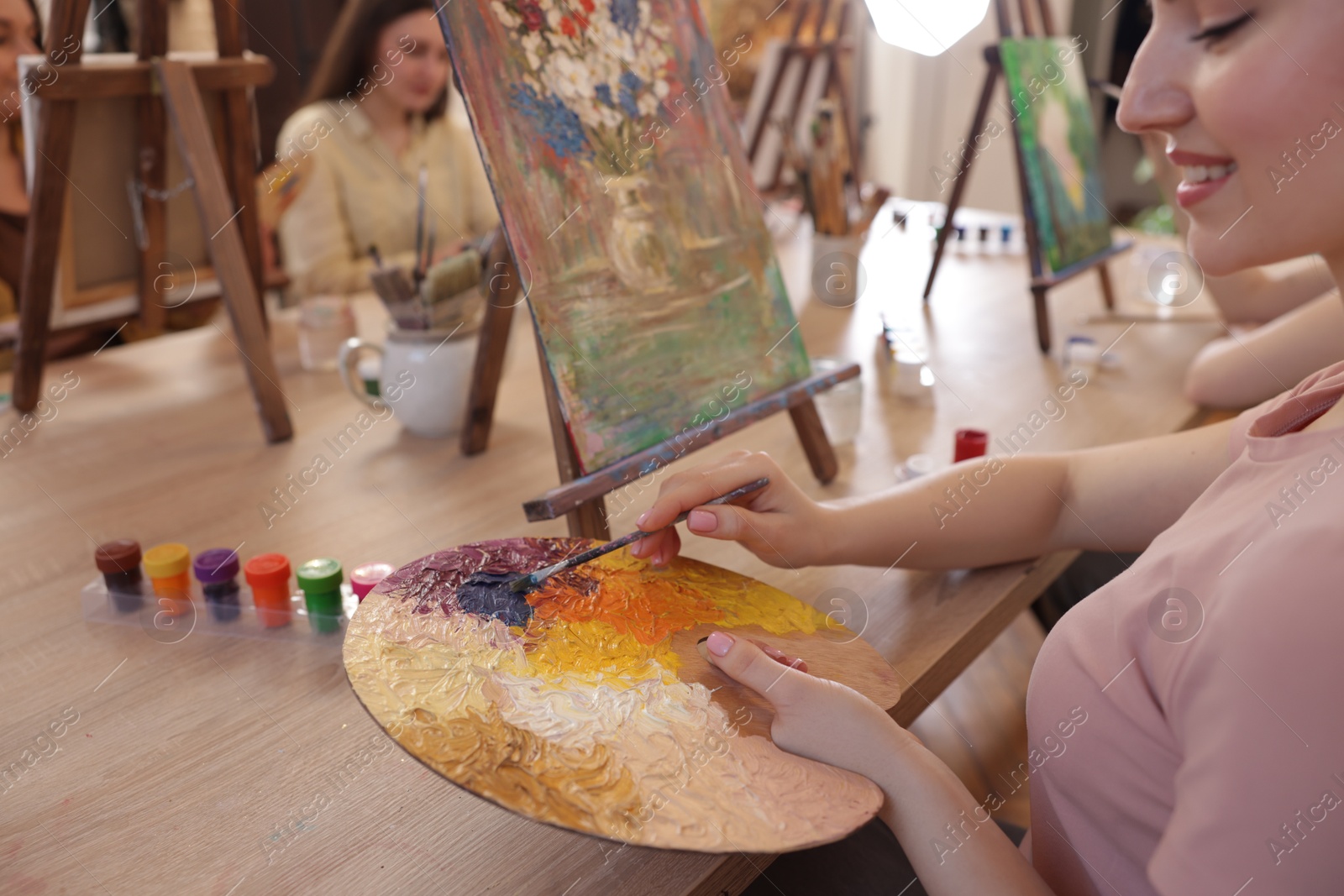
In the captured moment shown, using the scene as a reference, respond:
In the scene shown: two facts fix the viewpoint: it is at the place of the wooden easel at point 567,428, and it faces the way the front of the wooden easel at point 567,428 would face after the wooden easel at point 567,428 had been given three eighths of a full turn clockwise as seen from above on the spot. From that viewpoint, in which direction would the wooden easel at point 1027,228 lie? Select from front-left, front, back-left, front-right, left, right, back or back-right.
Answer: back-right

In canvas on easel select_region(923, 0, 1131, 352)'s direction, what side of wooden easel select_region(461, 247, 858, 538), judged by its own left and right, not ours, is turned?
left

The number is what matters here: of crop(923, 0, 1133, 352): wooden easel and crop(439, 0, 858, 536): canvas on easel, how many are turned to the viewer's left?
0

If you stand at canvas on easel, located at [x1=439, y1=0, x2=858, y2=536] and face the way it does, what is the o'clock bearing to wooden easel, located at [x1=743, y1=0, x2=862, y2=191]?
The wooden easel is roughly at 8 o'clock from the canvas on easel.

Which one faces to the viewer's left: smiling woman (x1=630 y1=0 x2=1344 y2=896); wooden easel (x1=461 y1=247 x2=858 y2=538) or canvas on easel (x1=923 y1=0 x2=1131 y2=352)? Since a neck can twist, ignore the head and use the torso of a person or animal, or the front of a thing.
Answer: the smiling woman

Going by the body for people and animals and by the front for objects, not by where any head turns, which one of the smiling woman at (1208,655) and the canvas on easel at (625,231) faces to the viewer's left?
the smiling woman

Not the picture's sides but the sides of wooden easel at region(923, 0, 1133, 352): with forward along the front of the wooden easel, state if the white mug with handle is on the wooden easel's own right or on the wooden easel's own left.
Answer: on the wooden easel's own right

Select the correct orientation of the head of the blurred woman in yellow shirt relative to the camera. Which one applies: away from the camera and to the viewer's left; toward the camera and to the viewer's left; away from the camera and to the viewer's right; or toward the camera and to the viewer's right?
toward the camera and to the viewer's right

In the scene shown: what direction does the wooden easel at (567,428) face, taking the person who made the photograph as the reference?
facing the viewer and to the right of the viewer

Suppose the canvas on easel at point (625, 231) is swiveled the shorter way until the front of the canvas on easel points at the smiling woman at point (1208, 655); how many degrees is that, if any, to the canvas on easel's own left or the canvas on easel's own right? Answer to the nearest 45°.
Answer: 0° — it already faces them

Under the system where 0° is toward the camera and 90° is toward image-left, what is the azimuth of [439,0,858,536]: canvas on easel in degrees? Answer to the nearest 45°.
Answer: approximately 315°
